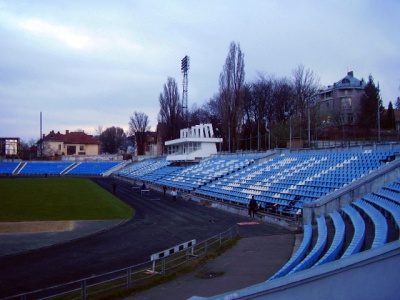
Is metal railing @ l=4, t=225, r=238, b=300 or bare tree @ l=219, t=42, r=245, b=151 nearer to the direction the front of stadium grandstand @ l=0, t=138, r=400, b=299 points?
the metal railing

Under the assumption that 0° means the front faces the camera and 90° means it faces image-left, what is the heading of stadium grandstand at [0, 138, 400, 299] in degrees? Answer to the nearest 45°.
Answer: approximately 45°

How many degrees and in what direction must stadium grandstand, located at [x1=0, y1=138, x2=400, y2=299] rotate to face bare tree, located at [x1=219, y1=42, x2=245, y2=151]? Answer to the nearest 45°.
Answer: approximately 135° to its right

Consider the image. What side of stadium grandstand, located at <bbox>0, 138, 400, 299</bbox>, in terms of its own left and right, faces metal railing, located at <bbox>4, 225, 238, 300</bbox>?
front
